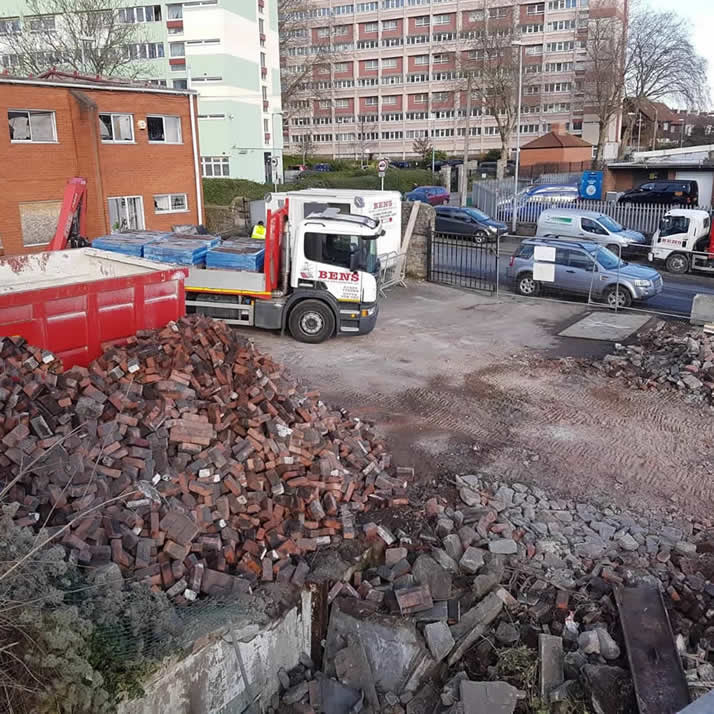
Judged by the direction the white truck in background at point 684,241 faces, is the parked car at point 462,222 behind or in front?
in front

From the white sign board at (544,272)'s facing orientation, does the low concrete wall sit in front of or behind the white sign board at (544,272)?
in front

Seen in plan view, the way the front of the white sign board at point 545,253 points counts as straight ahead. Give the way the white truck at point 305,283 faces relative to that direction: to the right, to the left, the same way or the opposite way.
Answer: to the left

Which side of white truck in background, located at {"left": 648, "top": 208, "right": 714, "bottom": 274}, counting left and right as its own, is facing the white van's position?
front

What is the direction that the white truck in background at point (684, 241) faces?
to the viewer's left

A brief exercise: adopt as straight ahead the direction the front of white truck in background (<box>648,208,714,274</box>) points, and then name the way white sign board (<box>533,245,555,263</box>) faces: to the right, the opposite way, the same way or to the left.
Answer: to the left

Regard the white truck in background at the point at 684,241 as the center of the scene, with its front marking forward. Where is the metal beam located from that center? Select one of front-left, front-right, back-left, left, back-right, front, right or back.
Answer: left

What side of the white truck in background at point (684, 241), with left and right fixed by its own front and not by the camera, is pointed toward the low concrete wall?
left

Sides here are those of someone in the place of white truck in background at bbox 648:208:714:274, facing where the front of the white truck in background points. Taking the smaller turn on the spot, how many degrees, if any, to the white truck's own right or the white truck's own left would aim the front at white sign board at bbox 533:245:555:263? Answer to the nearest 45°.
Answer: approximately 45° to the white truck's own left

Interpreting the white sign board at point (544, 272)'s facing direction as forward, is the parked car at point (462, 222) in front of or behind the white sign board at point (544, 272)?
behind

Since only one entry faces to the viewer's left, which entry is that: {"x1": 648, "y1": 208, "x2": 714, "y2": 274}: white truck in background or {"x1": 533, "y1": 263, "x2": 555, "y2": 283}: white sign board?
the white truck in background

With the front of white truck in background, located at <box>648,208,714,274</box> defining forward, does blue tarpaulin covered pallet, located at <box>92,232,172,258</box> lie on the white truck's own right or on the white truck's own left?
on the white truck's own left

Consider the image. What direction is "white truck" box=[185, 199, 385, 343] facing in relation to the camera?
to the viewer's right
